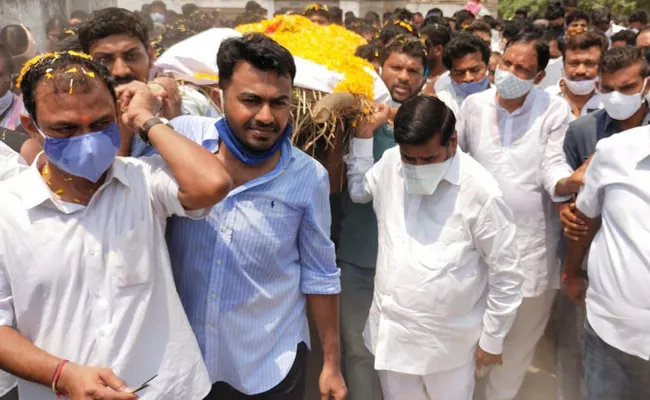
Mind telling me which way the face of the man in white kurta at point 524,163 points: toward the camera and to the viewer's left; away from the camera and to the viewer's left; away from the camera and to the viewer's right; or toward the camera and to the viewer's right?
toward the camera and to the viewer's left

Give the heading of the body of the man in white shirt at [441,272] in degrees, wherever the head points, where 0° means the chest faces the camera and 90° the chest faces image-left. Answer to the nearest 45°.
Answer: approximately 45°

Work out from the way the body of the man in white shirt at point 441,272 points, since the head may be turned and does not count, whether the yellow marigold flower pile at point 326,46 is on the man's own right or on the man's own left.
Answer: on the man's own right

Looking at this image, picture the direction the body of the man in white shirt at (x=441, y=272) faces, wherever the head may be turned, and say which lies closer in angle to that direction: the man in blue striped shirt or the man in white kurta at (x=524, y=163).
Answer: the man in blue striped shirt

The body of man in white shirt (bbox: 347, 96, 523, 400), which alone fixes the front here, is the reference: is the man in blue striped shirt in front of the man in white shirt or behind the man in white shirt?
in front

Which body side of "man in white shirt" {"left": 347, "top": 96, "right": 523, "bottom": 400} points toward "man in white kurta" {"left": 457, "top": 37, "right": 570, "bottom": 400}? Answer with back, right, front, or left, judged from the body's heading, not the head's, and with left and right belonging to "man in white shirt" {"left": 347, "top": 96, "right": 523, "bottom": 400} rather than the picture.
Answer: back

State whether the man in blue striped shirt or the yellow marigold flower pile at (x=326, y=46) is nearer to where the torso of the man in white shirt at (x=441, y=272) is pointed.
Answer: the man in blue striped shirt
